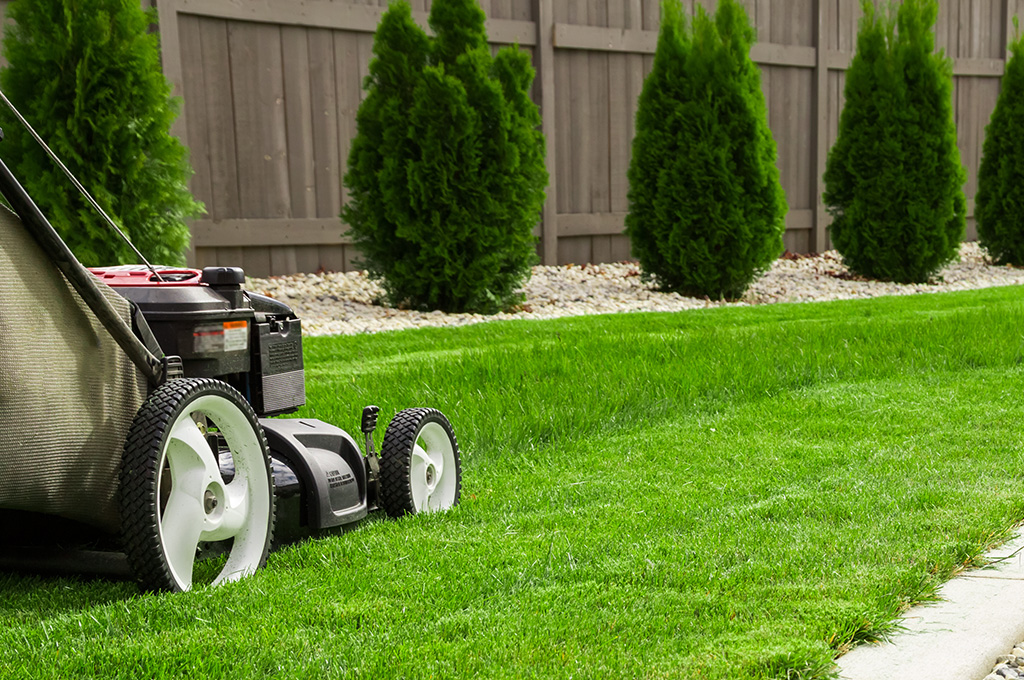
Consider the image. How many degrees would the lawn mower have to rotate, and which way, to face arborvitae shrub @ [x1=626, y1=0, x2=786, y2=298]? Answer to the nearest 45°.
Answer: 0° — it already faces it

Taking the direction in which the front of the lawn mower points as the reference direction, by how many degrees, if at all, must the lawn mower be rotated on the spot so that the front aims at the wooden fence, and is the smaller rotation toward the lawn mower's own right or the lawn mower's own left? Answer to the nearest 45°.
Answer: approximately 45° to the lawn mower's own left

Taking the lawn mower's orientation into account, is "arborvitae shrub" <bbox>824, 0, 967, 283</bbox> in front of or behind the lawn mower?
in front

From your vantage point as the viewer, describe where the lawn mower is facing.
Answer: facing away from the viewer and to the right of the viewer

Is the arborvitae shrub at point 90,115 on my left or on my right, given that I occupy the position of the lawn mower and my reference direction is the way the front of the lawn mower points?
on my left

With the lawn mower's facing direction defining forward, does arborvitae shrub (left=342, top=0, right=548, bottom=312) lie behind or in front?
in front
